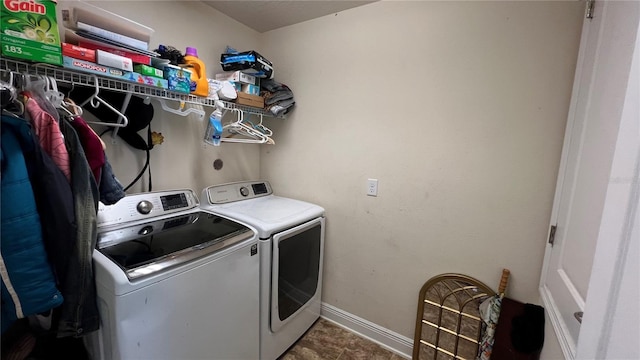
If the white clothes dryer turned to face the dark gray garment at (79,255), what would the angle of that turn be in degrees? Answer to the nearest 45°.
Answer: approximately 90° to its right

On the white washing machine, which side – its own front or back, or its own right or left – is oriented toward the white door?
front

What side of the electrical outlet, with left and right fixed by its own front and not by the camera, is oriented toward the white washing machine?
front

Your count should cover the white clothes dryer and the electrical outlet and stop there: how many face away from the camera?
0

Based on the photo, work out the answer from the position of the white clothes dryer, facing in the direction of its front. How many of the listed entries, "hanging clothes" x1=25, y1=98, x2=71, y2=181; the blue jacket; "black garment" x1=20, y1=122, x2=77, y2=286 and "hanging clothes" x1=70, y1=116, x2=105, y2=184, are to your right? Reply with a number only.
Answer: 4

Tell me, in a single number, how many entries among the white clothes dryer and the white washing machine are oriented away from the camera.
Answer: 0

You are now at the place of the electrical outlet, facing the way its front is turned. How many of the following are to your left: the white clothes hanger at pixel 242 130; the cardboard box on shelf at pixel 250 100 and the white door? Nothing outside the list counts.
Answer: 1

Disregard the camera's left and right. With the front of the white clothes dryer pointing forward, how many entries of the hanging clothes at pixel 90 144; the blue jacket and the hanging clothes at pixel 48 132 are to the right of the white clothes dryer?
3

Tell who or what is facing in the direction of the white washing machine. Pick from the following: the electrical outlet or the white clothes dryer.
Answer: the electrical outlet

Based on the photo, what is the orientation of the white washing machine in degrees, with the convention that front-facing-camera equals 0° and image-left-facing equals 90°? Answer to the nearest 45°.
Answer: approximately 315°

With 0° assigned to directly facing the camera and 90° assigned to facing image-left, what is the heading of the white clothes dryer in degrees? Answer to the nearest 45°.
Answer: approximately 315°
